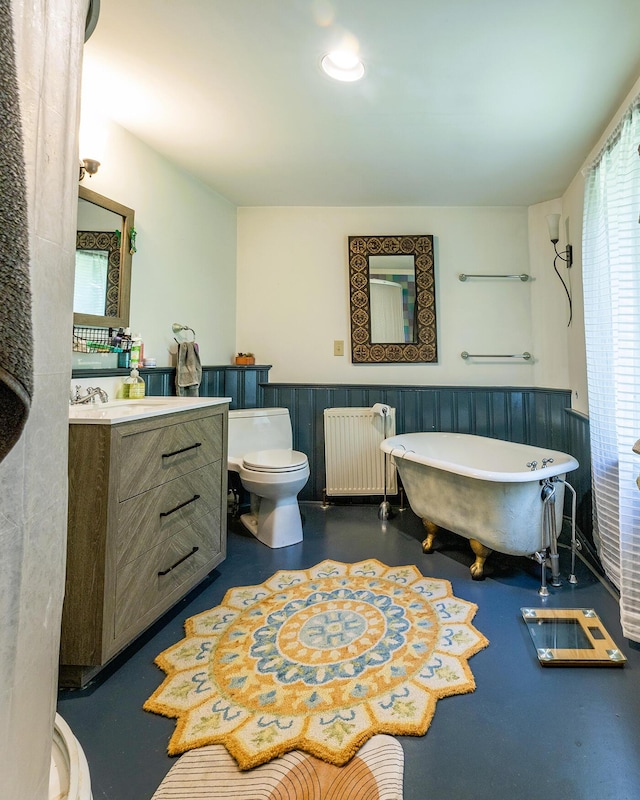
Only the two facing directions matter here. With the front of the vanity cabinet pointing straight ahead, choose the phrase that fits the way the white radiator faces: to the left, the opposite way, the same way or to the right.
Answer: to the right

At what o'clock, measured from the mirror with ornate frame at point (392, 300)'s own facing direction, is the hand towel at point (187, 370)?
The hand towel is roughly at 2 o'clock from the mirror with ornate frame.

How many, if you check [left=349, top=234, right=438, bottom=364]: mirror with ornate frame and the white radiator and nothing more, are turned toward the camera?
2

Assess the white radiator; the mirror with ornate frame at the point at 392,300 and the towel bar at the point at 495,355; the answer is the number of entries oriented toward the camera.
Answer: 3

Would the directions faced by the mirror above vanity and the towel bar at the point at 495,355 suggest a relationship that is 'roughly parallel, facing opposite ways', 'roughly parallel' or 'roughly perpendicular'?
roughly perpendicular

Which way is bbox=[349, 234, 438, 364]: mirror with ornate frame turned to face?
toward the camera

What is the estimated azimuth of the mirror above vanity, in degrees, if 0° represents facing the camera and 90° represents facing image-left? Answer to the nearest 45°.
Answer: approximately 315°

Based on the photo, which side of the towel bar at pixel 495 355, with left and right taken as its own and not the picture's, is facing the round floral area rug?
front

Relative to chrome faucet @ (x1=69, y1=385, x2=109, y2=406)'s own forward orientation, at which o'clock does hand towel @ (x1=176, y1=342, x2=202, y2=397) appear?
The hand towel is roughly at 9 o'clock from the chrome faucet.

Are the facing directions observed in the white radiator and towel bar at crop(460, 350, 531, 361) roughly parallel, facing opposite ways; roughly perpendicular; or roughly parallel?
roughly parallel

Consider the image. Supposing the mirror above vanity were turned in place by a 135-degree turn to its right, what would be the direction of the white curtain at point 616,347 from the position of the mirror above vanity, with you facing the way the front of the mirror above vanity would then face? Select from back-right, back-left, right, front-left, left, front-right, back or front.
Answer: back-left

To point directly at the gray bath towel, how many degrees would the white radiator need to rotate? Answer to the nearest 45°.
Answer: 0° — it already faces it

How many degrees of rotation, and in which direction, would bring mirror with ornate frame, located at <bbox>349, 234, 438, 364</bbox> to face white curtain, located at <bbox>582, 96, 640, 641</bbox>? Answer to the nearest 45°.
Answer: approximately 45° to its left

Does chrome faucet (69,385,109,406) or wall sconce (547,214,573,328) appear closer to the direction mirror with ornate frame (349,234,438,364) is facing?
the chrome faucet

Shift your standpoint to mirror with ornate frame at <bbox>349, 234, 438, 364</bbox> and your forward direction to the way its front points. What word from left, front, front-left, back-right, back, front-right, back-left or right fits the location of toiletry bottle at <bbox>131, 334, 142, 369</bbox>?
front-right

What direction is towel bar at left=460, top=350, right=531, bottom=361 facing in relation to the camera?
toward the camera

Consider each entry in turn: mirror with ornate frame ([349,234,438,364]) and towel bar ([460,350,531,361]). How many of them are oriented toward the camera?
2

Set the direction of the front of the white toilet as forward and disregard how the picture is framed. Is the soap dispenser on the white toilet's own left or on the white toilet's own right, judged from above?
on the white toilet's own right
